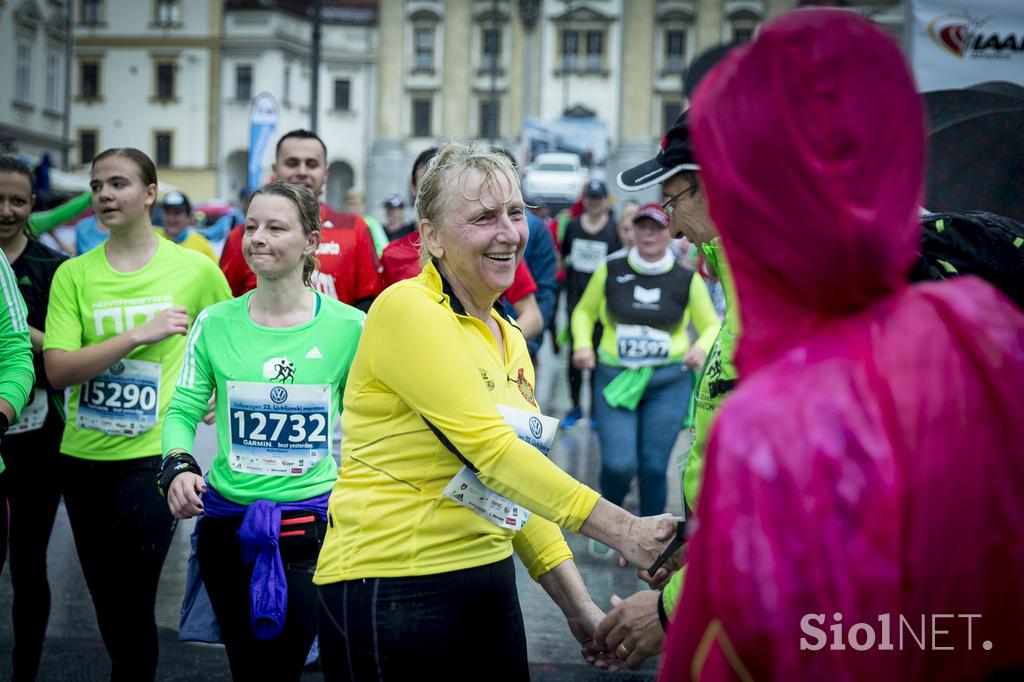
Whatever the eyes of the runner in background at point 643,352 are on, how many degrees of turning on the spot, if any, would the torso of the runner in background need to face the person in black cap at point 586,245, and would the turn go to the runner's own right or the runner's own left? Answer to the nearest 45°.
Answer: approximately 180°

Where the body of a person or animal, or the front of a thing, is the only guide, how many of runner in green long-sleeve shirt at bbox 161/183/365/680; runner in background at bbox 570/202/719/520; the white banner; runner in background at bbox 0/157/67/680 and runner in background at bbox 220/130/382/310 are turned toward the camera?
5

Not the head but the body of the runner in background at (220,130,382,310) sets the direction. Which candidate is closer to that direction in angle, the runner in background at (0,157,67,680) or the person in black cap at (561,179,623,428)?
the runner in background

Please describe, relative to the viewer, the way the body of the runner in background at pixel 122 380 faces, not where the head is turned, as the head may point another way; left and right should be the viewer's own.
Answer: facing the viewer

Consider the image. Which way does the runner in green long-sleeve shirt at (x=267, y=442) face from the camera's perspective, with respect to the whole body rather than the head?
toward the camera

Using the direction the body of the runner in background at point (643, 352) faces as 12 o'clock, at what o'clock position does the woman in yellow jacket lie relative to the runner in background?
The woman in yellow jacket is roughly at 12 o'clock from the runner in background.

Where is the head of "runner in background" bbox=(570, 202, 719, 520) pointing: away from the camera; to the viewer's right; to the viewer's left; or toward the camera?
toward the camera

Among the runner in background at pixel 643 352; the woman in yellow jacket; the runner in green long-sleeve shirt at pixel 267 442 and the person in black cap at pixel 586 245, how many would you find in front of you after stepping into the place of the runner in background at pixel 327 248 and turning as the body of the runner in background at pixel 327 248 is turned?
2

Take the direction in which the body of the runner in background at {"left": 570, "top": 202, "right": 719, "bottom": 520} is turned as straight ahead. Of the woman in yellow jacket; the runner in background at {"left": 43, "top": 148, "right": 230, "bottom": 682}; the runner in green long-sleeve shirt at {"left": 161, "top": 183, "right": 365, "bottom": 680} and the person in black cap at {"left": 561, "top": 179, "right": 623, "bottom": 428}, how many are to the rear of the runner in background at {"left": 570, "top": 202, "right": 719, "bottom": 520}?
1

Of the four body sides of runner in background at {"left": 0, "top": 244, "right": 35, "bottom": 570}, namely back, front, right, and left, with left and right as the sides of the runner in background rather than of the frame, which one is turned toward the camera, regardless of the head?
front

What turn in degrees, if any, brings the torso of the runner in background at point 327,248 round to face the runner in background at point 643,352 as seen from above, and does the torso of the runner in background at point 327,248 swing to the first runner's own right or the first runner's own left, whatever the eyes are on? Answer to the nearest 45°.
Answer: approximately 135° to the first runner's own left

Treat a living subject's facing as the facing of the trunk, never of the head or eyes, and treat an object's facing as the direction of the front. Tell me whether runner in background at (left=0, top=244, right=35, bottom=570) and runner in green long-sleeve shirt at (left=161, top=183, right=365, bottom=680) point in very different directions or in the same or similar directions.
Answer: same or similar directions

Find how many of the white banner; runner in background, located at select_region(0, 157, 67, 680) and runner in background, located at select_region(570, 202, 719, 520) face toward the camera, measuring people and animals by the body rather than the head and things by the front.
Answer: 3
